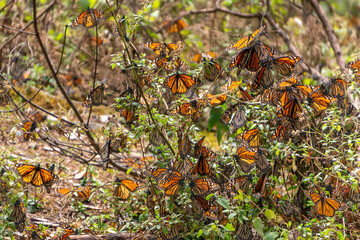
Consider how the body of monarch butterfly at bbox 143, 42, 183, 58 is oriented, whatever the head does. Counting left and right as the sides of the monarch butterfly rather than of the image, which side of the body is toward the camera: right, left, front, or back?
back

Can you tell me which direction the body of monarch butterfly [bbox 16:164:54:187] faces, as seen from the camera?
away from the camera

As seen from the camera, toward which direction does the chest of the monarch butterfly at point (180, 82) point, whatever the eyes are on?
away from the camera

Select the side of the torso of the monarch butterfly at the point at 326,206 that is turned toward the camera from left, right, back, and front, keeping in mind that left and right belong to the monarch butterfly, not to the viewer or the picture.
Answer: back

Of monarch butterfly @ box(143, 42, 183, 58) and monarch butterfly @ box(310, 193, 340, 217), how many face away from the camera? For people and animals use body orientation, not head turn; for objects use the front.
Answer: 2

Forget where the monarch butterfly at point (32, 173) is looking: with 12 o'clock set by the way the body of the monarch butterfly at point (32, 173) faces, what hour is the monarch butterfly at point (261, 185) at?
the monarch butterfly at point (261, 185) is roughly at 4 o'clock from the monarch butterfly at point (32, 173).
